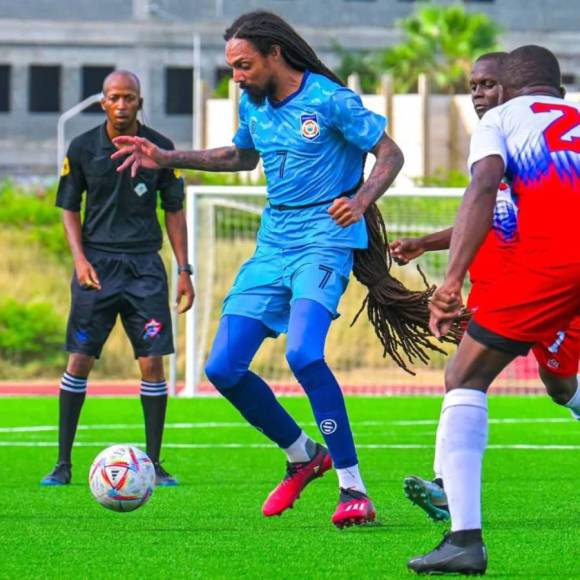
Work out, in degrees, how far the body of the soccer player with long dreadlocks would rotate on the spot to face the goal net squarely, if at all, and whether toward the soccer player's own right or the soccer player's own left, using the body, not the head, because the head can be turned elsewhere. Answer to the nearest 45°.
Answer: approximately 135° to the soccer player's own right

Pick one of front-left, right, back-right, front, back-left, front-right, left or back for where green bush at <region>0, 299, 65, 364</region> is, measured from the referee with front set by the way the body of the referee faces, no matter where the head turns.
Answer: back

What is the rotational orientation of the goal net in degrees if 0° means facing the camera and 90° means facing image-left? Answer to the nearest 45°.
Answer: approximately 0°

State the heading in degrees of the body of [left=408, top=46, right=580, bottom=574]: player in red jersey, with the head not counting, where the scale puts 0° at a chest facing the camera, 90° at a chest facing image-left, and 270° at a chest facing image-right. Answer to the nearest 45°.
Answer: approximately 135°

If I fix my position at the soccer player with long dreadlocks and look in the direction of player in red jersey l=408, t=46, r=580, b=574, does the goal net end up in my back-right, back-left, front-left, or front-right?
back-left

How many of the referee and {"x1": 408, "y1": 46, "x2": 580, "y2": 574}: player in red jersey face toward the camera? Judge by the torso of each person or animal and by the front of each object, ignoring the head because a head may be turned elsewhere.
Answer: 1

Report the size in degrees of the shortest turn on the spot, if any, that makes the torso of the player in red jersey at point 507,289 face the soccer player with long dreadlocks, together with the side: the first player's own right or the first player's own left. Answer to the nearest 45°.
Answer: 0° — they already face them

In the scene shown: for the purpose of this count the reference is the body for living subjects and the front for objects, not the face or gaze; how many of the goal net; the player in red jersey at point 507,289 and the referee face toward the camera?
2

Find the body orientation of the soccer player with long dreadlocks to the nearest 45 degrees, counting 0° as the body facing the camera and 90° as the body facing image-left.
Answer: approximately 45°

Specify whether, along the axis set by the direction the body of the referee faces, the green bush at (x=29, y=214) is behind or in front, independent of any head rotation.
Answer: behind
